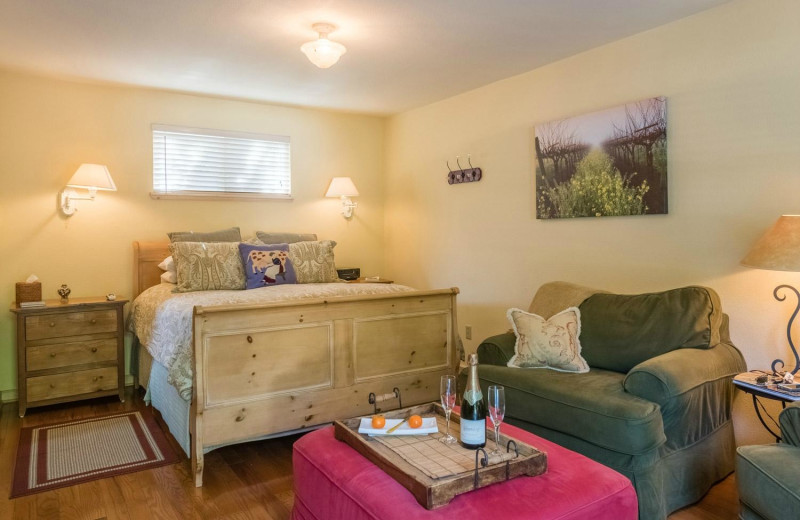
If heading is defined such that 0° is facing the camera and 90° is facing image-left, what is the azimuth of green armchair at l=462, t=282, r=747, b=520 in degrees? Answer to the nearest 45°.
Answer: approximately 45°

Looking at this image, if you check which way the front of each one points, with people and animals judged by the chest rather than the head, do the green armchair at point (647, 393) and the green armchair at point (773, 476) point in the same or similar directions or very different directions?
same or similar directions

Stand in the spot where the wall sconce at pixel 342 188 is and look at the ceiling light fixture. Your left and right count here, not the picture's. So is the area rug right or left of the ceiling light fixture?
right

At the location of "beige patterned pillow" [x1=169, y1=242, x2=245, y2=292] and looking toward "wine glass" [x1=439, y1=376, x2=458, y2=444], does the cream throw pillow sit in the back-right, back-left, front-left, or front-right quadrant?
front-left

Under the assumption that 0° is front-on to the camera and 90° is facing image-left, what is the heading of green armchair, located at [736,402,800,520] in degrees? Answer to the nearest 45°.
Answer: approximately 45°

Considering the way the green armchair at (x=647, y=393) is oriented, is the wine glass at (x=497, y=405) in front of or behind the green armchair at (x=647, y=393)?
in front

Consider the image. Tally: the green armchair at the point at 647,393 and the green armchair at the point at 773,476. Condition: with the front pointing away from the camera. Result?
0

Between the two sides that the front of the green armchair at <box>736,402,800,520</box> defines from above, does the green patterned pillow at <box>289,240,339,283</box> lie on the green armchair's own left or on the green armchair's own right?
on the green armchair's own right

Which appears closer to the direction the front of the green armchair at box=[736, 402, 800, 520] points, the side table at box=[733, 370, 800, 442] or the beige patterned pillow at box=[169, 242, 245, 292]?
the beige patterned pillow

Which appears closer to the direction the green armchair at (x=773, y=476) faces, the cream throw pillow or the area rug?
the area rug

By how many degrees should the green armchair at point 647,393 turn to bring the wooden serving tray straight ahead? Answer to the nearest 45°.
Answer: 0° — it already faces it

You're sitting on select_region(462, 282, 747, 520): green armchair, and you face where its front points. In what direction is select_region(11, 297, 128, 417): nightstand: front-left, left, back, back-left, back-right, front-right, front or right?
front-right

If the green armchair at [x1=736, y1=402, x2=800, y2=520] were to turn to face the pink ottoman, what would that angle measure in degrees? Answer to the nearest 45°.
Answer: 0° — it already faces it

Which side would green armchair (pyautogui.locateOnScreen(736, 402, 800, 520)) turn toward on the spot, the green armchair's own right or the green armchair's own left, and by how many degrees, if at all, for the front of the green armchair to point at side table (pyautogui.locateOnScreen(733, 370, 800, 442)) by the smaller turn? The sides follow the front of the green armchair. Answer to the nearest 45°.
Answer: approximately 135° to the green armchair's own right

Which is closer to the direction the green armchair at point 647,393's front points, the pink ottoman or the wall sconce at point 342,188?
the pink ottoman

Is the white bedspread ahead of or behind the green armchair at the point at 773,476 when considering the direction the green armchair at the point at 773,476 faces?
ahead
